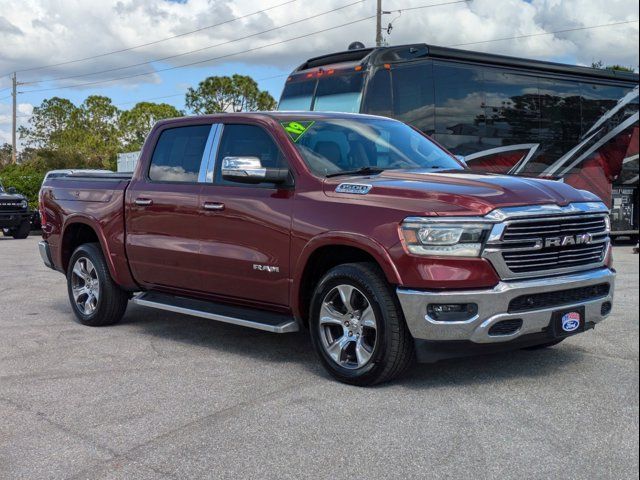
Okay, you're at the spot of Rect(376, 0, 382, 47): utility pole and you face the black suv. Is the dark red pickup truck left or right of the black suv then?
left

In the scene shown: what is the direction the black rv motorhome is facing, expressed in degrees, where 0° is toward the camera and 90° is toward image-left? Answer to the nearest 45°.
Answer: approximately 45°

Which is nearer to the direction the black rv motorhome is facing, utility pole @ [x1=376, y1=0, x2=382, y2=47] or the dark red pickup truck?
the dark red pickup truck

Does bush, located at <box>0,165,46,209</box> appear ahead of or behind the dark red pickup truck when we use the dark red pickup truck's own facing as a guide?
behind

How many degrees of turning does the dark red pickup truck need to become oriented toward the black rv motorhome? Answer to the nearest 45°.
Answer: approximately 135° to its left

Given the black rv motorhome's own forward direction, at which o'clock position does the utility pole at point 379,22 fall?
The utility pole is roughly at 4 o'clock from the black rv motorhome.

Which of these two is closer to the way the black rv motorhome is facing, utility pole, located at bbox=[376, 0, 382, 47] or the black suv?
the black suv

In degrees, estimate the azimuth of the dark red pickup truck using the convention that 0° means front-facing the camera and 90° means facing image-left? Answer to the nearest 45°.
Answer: approximately 315°

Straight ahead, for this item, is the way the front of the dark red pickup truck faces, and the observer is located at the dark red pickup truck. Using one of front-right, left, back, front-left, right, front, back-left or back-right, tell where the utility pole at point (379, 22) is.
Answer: back-left
